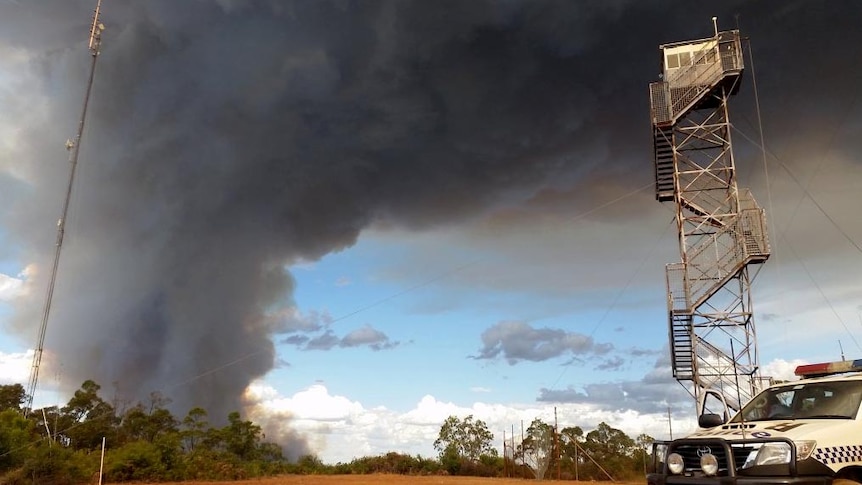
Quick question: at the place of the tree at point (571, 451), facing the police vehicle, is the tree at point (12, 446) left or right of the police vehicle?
right

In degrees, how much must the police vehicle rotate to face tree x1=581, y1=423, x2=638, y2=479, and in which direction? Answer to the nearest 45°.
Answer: approximately 135° to its right

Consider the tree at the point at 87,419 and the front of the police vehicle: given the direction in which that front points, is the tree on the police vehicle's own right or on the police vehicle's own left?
on the police vehicle's own right

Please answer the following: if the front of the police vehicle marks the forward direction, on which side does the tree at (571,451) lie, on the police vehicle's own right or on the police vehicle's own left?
on the police vehicle's own right

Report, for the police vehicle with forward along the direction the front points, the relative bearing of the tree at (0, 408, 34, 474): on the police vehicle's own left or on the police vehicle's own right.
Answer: on the police vehicle's own right

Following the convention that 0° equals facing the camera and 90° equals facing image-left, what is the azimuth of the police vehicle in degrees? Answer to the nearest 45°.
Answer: approximately 45°
